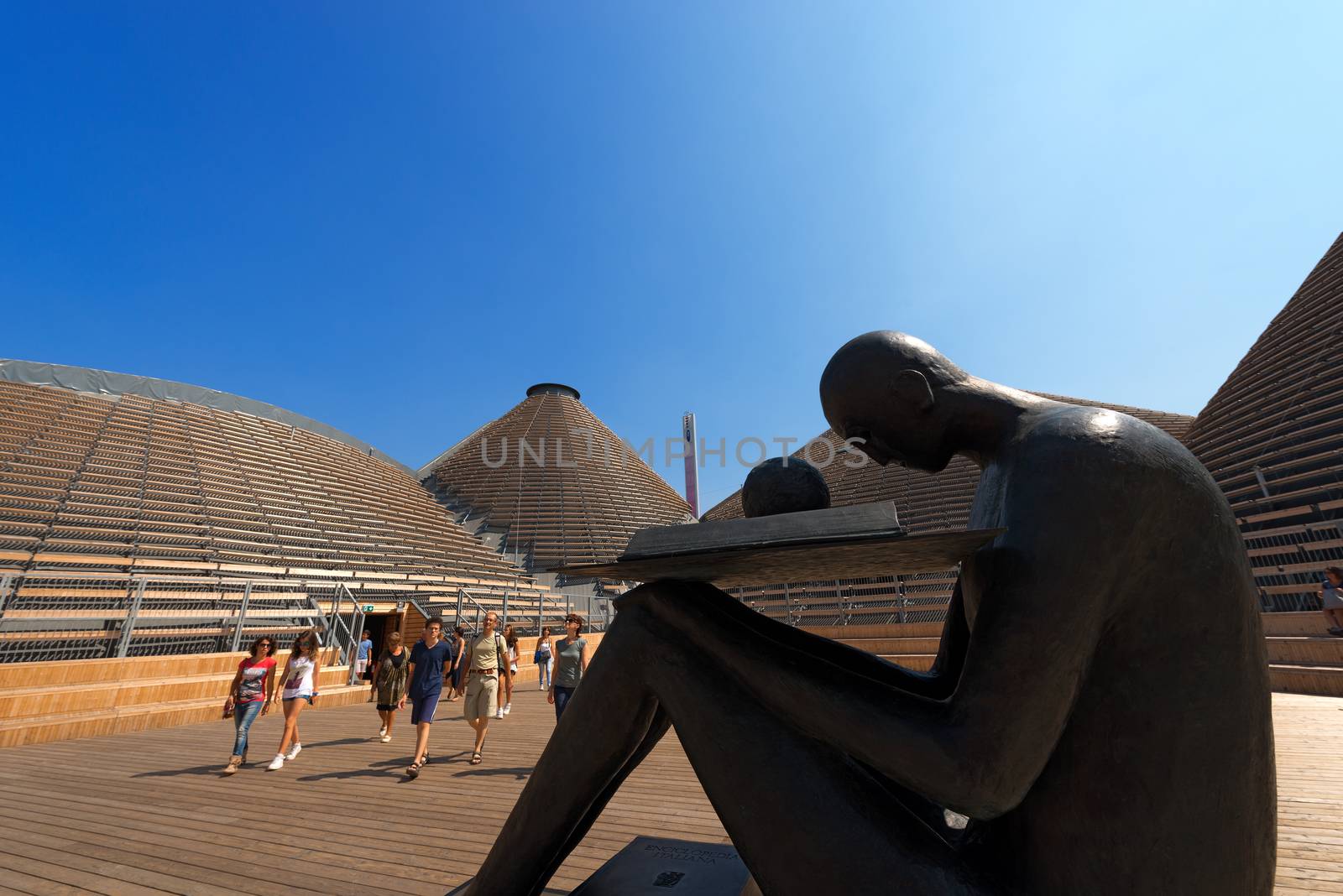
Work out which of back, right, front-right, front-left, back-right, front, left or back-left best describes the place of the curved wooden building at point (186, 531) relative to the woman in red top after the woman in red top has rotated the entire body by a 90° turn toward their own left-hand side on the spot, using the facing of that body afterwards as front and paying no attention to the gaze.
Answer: left

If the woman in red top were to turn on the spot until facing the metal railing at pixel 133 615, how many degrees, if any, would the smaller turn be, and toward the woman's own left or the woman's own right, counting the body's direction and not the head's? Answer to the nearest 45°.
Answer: approximately 180°

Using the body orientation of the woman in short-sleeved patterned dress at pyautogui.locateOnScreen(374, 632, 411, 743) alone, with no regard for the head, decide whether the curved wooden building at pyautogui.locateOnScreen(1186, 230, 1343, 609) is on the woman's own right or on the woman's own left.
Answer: on the woman's own left

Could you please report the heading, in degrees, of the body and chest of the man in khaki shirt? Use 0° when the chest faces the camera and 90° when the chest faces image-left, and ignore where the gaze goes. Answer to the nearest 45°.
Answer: approximately 0°

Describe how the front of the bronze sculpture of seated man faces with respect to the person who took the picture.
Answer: facing to the left of the viewer

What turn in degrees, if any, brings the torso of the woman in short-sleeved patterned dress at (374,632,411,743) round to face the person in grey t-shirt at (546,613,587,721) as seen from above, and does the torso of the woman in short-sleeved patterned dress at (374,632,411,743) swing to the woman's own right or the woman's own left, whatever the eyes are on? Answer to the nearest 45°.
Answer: approximately 45° to the woman's own left
